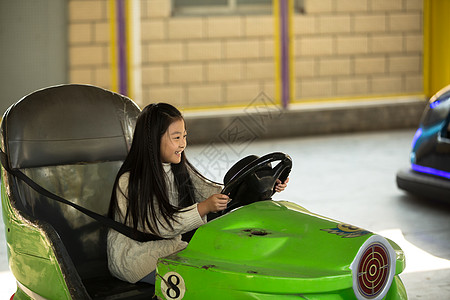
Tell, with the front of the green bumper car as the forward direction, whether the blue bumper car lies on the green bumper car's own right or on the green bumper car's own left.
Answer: on the green bumper car's own left

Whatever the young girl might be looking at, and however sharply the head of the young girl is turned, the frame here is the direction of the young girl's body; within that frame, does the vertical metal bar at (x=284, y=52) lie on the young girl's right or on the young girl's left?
on the young girl's left

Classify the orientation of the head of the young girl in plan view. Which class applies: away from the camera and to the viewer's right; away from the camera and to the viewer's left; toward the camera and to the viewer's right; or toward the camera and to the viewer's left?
toward the camera and to the viewer's right

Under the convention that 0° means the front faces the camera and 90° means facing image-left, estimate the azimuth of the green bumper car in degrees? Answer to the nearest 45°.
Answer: approximately 315°

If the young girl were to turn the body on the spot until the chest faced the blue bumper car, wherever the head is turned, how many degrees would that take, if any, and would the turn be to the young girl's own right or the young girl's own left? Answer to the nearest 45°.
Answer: approximately 90° to the young girl's own left

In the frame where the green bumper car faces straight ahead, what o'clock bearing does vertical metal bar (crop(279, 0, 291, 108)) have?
The vertical metal bar is roughly at 8 o'clock from the green bumper car.

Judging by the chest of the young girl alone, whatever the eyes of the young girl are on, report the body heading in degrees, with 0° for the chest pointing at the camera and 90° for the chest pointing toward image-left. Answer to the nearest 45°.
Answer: approximately 315°
